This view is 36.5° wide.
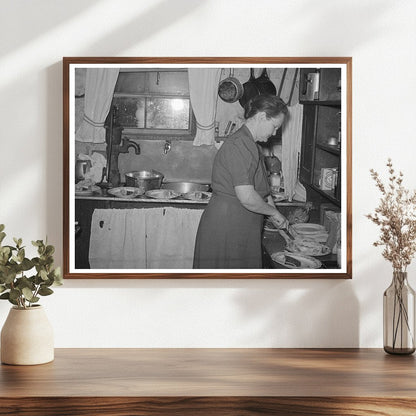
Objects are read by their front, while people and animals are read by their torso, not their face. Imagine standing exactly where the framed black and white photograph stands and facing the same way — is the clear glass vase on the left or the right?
on its left

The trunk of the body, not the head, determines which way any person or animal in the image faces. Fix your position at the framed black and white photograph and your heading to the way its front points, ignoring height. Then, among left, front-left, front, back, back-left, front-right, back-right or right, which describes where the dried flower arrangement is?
left

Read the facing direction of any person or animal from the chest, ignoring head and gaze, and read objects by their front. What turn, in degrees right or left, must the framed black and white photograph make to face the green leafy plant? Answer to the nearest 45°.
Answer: approximately 90° to its right

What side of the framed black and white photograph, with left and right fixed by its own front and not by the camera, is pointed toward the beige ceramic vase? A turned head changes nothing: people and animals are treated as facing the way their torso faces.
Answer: right

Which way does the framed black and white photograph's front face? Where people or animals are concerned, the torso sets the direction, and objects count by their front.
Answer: toward the camera
